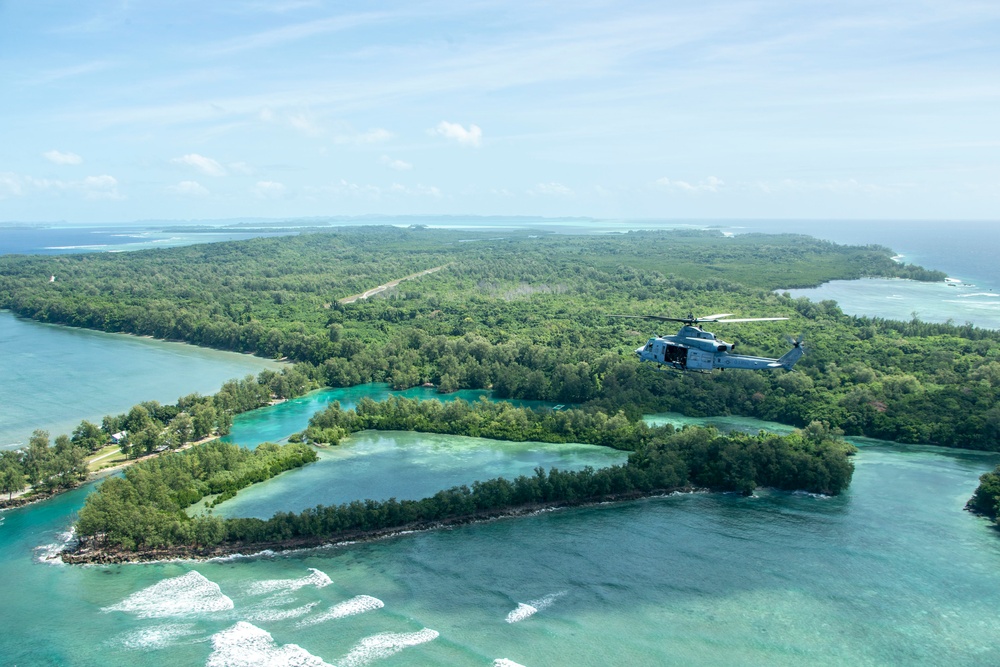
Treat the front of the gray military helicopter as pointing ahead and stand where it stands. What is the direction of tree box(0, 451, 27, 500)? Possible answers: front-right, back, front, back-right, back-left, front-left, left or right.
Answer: front

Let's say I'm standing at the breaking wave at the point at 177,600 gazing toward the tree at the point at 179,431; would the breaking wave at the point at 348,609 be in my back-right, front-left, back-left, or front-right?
back-right

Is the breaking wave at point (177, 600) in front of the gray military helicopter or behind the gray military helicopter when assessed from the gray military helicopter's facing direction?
in front

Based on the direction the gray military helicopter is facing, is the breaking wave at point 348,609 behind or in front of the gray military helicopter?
in front

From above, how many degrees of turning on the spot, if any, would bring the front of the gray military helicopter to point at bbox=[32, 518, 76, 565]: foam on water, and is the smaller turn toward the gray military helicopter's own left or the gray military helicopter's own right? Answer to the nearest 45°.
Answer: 0° — it already faces it

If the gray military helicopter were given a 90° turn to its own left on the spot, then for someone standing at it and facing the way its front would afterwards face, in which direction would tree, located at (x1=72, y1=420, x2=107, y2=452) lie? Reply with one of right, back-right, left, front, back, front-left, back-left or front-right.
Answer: right

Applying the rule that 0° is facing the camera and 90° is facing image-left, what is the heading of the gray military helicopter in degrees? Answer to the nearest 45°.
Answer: approximately 90°

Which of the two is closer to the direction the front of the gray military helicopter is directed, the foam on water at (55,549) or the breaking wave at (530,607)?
the foam on water
